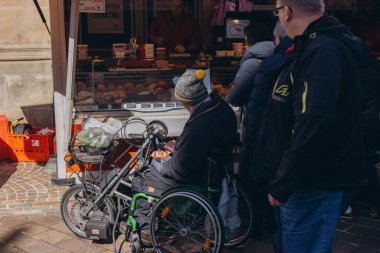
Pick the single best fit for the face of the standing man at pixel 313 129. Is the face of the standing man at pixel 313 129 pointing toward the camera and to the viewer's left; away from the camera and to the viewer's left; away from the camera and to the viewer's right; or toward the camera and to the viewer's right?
away from the camera and to the viewer's left

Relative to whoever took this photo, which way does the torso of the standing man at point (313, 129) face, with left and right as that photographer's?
facing to the left of the viewer

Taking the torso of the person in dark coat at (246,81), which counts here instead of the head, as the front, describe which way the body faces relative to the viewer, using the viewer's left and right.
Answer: facing away from the viewer and to the left of the viewer

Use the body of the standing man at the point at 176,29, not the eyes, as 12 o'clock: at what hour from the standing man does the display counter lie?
The display counter is roughly at 1 o'clock from the standing man.

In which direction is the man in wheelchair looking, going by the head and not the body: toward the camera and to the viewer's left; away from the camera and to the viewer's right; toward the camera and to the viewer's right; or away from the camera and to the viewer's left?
away from the camera and to the viewer's left

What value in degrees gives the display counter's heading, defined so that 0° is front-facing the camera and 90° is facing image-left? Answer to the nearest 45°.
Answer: approximately 0°

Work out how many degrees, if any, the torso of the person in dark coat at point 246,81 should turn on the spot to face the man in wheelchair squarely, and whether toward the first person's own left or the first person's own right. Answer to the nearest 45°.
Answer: approximately 90° to the first person's own left

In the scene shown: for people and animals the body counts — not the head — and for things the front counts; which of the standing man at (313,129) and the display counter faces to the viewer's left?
the standing man

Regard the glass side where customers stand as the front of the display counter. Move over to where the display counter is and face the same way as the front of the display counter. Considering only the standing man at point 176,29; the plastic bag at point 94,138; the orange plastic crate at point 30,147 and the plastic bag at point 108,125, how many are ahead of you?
2
